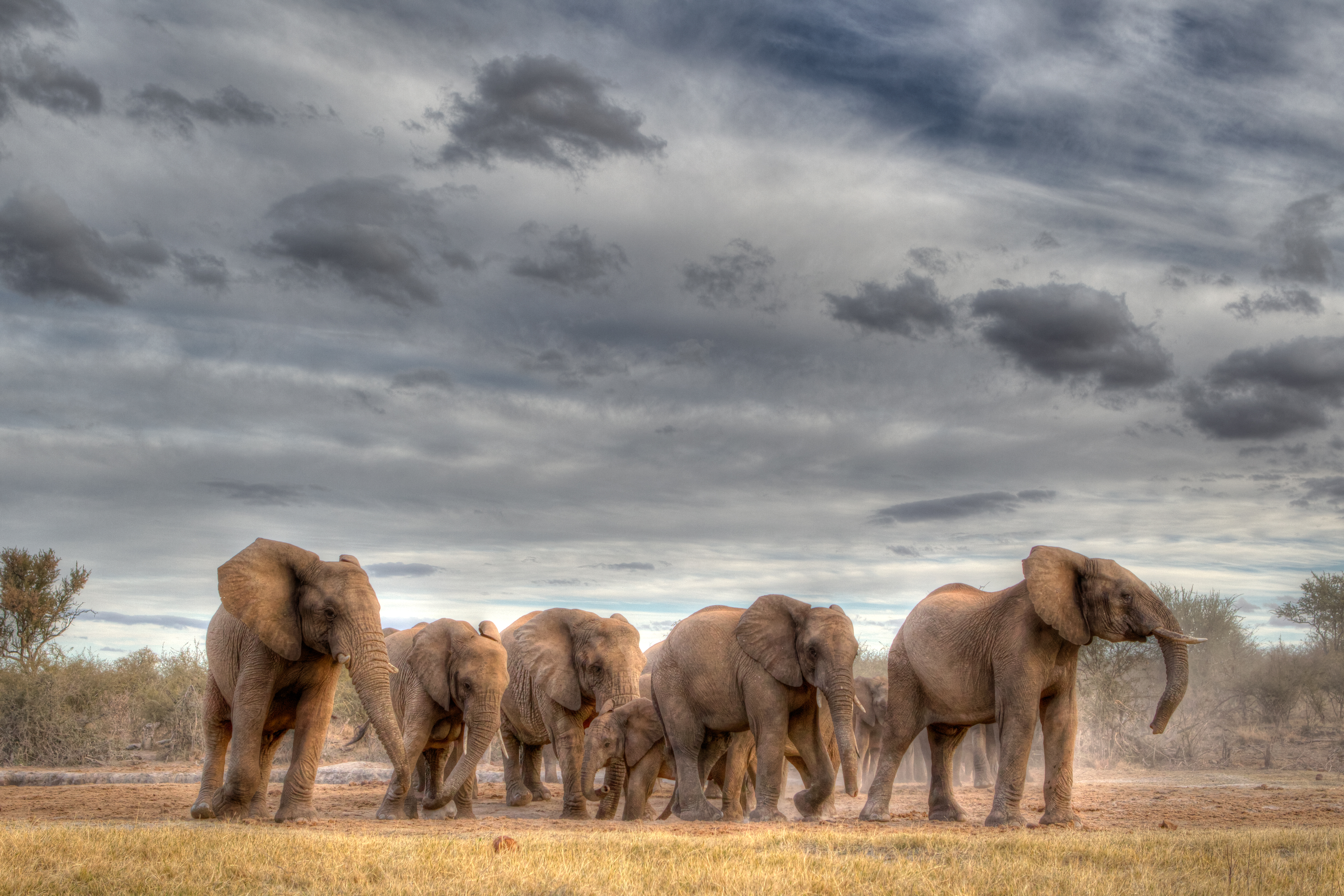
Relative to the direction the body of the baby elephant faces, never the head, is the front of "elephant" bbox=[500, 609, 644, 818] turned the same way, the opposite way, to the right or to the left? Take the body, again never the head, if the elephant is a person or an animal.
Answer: to the left

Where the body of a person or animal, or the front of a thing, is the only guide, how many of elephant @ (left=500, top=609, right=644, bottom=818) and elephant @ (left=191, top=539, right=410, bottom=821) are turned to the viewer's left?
0

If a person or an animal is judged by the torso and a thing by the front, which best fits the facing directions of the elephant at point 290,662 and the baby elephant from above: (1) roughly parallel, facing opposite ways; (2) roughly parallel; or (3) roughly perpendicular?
roughly perpendicular

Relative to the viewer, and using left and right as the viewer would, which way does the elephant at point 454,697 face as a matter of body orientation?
facing the viewer and to the right of the viewer

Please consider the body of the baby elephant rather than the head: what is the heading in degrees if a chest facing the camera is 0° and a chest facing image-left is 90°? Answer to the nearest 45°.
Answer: approximately 45°

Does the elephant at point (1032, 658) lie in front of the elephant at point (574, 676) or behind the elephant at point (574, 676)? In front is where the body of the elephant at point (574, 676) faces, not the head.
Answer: in front
